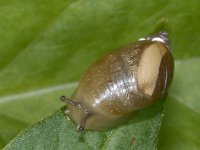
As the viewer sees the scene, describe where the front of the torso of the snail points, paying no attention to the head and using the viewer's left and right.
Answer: facing the viewer and to the left of the viewer
